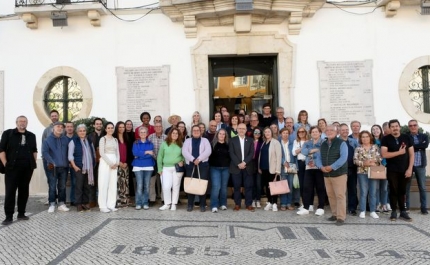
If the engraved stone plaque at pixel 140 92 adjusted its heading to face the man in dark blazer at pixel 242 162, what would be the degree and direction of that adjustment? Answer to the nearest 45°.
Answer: approximately 45° to its left

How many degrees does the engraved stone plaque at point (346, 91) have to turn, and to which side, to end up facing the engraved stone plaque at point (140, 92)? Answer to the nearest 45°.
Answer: approximately 90° to its right

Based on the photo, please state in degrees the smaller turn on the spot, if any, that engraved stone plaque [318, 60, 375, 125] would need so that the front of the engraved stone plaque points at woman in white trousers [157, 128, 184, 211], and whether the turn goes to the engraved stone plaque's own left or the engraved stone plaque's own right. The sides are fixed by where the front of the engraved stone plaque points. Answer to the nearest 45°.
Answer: approximately 45° to the engraved stone plaque's own right

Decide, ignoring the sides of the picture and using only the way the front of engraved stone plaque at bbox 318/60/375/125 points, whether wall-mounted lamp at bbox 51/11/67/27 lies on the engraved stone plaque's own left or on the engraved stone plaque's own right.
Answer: on the engraved stone plaque's own right

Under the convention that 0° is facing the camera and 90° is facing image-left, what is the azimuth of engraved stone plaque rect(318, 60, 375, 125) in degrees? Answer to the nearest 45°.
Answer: approximately 0°

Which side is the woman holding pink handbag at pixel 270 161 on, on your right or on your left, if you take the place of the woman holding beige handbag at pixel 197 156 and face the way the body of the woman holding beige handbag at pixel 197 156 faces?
on your left

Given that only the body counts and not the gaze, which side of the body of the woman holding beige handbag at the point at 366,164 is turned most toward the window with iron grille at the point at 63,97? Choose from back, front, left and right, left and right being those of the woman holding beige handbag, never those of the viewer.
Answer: right

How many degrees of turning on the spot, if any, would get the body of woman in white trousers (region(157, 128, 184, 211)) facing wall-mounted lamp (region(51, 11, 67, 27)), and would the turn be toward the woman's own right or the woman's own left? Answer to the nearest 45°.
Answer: approximately 135° to the woman's own right

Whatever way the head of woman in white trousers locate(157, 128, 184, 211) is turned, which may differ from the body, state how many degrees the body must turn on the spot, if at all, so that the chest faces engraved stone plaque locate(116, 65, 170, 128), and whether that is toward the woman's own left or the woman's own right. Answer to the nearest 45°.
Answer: approximately 180°
